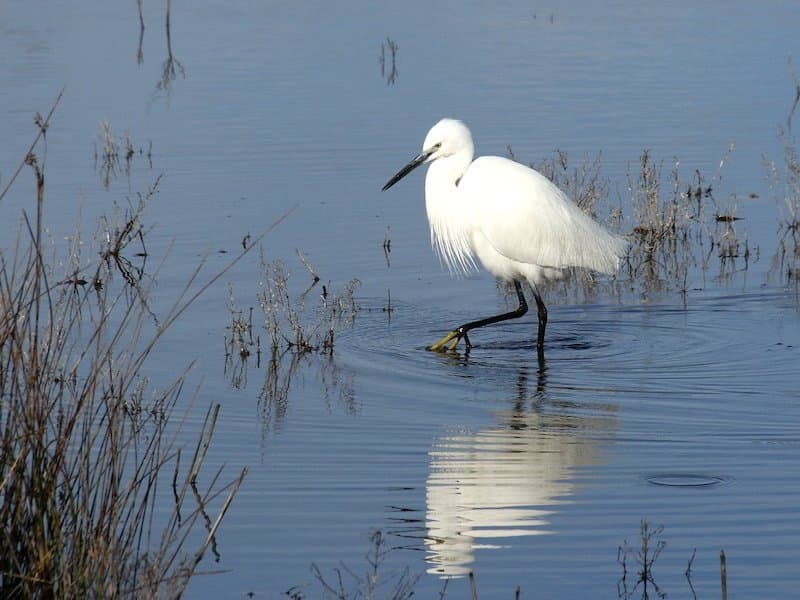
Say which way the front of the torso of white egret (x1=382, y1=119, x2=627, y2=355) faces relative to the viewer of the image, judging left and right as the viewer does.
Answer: facing to the left of the viewer

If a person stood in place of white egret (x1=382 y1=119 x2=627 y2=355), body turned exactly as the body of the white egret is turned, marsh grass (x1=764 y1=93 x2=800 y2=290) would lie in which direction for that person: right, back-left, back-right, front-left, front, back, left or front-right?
back-right

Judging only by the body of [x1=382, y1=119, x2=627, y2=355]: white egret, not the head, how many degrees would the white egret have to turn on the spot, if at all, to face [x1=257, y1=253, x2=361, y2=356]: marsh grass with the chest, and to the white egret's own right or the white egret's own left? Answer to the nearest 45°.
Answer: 0° — it already faces it

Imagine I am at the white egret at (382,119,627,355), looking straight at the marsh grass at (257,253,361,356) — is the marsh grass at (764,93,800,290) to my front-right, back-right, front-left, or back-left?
back-right

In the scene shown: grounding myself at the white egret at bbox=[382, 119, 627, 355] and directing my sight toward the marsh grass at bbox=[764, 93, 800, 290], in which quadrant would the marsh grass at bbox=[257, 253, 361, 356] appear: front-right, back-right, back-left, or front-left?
back-left
